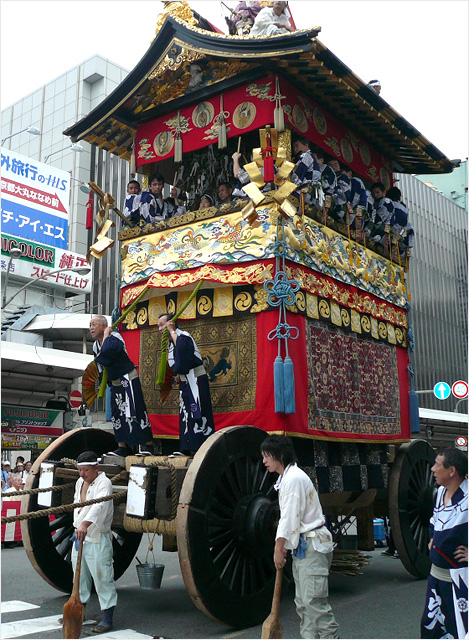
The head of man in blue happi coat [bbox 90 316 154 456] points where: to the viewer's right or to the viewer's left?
to the viewer's left

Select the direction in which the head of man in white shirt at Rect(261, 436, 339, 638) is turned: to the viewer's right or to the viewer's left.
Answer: to the viewer's left

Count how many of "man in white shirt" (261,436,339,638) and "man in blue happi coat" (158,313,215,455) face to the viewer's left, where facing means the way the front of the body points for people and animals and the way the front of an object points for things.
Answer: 2

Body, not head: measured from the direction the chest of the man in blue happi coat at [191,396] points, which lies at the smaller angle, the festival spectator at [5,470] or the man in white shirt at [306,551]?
the festival spectator

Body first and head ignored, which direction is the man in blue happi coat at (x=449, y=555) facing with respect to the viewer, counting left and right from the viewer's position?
facing the viewer and to the left of the viewer

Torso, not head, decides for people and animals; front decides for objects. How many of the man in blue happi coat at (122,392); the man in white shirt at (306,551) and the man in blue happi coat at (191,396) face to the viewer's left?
3

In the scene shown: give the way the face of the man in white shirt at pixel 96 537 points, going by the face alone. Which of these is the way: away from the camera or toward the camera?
toward the camera

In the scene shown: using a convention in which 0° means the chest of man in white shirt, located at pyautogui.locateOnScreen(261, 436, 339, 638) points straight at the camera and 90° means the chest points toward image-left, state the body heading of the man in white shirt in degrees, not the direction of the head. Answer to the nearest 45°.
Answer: approximately 90°

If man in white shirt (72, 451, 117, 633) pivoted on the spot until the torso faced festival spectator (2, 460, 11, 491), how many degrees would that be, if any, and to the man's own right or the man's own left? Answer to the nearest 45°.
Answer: approximately 135° to the man's own right

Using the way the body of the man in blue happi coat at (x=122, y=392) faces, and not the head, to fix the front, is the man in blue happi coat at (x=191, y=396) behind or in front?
behind

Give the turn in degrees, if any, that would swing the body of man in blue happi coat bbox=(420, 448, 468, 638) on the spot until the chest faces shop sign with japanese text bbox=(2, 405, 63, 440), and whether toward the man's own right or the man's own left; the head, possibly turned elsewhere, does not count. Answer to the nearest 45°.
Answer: approximately 90° to the man's own right

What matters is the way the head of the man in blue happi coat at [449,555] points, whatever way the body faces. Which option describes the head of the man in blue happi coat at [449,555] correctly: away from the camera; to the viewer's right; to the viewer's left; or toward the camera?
to the viewer's left
